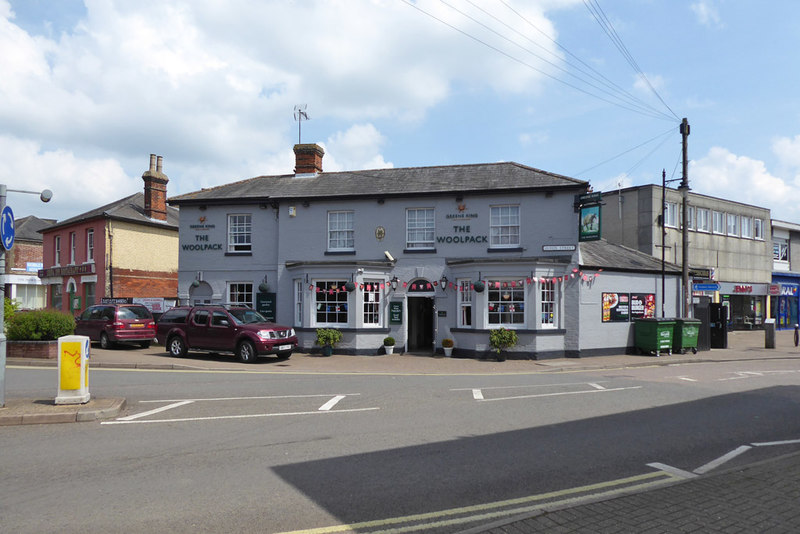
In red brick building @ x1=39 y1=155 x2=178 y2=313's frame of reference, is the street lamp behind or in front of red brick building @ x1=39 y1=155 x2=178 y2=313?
in front

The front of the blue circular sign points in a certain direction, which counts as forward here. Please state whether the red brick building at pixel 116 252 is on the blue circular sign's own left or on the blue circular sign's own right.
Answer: on the blue circular sign's own left

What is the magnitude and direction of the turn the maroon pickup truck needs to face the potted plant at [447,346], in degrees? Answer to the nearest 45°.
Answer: approximately 45° to its left

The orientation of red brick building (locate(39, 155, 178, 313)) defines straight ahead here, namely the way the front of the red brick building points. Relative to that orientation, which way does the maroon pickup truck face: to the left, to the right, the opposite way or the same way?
to the left

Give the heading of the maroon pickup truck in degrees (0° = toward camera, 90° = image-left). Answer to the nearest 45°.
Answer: approximately 315°

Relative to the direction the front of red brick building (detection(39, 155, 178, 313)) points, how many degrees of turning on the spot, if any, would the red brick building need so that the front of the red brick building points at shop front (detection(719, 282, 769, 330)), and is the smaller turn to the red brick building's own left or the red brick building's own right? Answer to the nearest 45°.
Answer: approximately 135° to the red brick building's own left

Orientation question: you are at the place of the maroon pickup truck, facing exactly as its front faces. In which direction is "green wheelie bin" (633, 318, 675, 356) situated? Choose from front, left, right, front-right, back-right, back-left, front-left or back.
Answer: front-left
